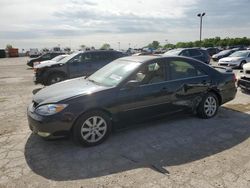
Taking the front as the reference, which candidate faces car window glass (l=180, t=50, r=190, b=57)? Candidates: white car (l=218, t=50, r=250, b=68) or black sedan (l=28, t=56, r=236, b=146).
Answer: the white car

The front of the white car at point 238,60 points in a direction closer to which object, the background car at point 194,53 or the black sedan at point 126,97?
the background car

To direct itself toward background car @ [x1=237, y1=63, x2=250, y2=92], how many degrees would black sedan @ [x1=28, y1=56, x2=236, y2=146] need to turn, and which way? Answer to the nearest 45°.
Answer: approximately 180°

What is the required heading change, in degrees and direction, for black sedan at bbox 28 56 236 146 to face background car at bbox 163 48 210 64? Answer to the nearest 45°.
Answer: approximately 135° to its right

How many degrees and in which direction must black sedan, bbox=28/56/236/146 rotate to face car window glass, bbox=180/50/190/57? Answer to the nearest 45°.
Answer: approximately 135° to its right

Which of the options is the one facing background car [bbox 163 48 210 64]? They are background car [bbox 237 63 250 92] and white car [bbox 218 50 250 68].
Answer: the white car

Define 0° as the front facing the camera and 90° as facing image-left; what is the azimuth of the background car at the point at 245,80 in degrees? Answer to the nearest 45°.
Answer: approximately 45°

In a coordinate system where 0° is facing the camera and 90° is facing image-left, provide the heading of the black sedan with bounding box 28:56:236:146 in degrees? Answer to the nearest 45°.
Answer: approximately 45°

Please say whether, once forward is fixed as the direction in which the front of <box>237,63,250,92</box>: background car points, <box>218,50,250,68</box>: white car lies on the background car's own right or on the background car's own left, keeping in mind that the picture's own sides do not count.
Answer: on the background car's own right

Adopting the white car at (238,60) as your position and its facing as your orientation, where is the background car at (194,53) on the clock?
The background car is roughly at 12 o'clock from the white car.
